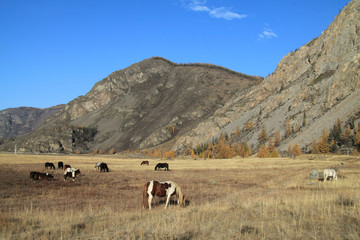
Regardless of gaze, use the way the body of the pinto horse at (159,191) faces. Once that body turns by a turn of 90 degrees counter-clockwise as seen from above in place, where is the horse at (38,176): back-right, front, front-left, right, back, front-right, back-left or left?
front-left

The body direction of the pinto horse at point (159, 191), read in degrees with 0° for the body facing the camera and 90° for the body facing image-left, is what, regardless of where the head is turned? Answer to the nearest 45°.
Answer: approximately 270°
